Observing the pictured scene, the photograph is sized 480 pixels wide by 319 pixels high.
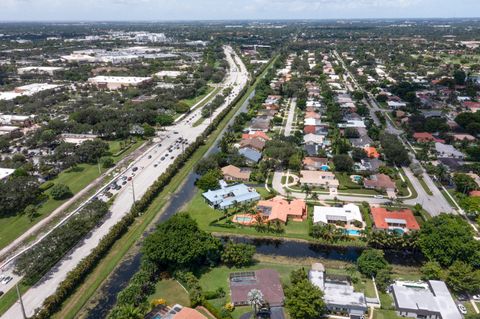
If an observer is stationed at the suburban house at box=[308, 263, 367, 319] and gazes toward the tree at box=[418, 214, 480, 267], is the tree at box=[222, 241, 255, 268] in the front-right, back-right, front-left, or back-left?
back-left

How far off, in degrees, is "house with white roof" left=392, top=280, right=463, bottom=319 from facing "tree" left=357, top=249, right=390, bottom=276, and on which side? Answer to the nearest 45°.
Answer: approximately 135° to its right

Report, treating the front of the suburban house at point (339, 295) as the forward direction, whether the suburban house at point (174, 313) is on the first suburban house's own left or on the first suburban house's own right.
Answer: on the first suburban house's own right

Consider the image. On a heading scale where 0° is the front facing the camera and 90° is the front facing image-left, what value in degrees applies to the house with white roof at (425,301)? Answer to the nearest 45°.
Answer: approximately 0°

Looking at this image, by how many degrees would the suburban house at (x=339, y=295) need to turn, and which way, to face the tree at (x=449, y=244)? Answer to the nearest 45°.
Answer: approximately 135° to its left

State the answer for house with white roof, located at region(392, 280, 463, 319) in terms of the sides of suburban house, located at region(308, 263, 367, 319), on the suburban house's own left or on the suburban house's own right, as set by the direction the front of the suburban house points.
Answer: on the suburban house's own left

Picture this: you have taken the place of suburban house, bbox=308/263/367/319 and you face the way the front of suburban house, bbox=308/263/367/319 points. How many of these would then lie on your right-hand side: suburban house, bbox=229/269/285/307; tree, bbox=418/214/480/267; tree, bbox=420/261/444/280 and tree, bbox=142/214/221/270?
2

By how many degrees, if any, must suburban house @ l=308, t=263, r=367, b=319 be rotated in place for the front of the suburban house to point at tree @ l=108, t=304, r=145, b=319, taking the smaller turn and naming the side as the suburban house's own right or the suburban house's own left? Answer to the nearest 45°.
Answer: approximately 45° to the suburban house's own right

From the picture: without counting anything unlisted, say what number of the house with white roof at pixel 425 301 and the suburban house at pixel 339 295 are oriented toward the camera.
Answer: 2
